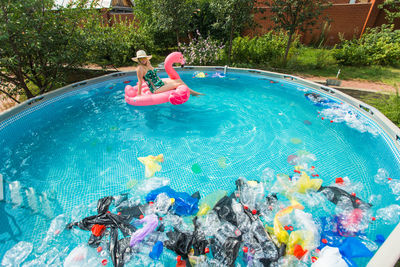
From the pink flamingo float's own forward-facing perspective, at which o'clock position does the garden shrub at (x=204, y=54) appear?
The garden shrub is roughly at 10 o'clock from the pink flamingo float.

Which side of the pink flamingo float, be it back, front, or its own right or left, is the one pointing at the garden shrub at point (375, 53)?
front

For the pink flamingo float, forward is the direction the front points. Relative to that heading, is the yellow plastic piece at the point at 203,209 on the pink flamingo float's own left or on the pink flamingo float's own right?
on the pink flamingo float's own right

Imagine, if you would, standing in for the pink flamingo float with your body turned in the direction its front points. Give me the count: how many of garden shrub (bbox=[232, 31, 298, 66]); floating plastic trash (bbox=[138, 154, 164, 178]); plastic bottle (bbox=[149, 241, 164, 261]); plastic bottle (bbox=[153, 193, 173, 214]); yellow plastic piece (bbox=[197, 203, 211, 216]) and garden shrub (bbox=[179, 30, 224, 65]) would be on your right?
4

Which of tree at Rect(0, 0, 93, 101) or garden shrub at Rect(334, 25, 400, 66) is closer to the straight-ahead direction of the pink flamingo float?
the garden shrub

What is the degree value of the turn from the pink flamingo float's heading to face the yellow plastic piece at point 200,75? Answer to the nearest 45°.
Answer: approximately 45° to its left

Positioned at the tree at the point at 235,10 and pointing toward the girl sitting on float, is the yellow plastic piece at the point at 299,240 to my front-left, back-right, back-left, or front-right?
front-left

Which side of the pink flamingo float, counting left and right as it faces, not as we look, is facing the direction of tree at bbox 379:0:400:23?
front

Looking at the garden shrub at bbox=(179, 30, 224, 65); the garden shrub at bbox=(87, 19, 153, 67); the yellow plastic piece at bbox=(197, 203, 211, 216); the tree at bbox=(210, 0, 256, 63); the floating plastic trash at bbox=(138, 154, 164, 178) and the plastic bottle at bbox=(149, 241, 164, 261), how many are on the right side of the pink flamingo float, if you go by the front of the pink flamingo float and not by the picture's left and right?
3

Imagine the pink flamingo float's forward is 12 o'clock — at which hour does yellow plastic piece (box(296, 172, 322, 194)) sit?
The yellow plastic piece is roughly at 2 o'clock from the pink flamingo float.

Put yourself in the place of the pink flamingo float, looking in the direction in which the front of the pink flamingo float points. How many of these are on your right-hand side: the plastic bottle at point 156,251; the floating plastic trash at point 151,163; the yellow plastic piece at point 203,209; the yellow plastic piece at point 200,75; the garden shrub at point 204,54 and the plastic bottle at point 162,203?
4

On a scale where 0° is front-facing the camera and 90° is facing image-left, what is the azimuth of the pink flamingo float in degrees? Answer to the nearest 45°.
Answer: approximately 270°

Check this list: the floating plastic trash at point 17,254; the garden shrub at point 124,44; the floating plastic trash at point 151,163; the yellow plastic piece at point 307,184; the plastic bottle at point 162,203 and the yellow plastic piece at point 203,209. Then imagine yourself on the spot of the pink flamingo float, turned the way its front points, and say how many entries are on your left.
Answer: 1

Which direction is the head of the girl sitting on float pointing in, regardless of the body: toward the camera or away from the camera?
toward the camera

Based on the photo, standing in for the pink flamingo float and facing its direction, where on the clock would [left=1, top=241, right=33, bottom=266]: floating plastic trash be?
The floating plastic trash is roughly at 4 o'clock from the pink flamingo float.

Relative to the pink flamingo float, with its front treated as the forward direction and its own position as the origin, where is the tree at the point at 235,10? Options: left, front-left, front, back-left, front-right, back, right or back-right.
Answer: front-left

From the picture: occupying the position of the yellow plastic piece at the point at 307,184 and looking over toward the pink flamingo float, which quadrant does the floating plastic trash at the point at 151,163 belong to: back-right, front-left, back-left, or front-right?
front-left

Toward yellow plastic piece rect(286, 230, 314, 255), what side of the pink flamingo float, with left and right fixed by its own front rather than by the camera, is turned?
right

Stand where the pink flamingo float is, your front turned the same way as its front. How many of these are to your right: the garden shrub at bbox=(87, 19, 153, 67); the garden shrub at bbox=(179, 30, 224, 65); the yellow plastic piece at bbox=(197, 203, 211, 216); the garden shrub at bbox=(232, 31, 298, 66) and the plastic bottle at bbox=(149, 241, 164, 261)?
2

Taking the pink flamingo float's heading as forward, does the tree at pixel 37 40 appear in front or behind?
behind
